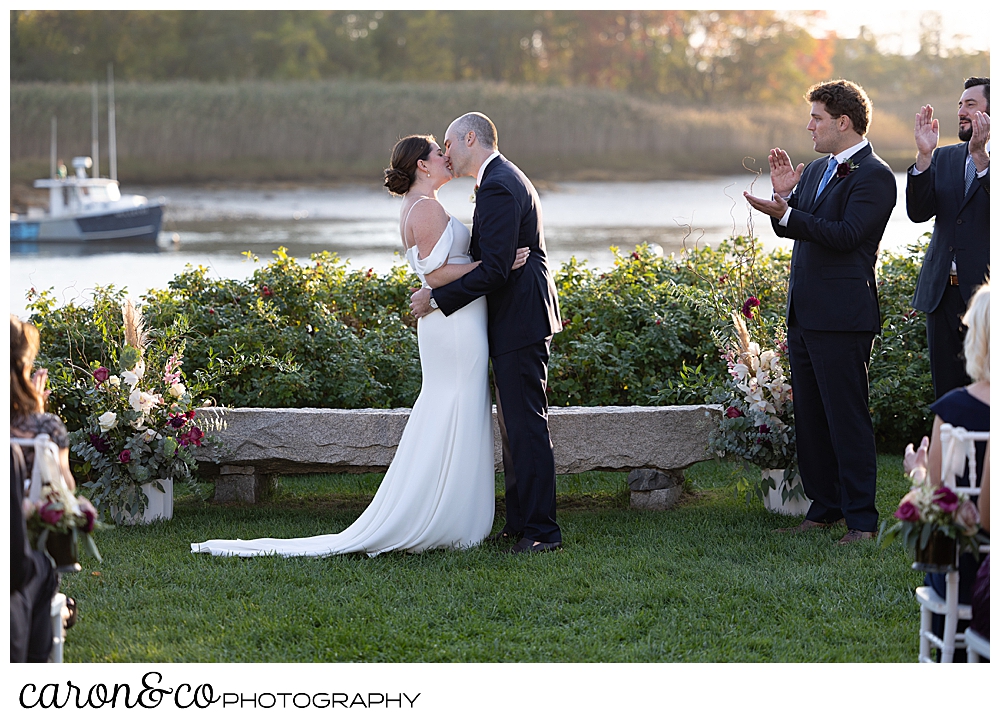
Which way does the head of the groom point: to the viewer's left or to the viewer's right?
to the viewer's left

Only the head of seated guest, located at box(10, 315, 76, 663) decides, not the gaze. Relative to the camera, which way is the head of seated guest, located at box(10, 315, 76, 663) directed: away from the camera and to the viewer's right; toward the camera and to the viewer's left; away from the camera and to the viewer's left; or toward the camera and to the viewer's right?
away from the camera and to the viewer's right

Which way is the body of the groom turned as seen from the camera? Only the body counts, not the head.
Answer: to the viewer's left

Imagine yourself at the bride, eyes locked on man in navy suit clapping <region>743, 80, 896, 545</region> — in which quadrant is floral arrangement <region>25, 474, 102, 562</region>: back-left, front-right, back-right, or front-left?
back-right

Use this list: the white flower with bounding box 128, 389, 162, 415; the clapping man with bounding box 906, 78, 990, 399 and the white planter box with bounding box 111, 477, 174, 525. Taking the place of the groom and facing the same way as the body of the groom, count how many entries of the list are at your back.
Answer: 1

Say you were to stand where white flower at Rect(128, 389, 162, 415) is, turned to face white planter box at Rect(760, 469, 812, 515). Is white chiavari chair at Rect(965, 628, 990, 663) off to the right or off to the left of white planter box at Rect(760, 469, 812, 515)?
right

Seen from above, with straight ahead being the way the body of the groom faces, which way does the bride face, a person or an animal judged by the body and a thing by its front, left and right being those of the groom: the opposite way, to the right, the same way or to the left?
the opposite way

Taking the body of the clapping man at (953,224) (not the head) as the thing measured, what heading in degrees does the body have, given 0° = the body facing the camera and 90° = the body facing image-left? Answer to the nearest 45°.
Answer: approximately 45°

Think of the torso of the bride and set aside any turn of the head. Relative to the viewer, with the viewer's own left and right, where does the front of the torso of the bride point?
facing to the right of the viewer
